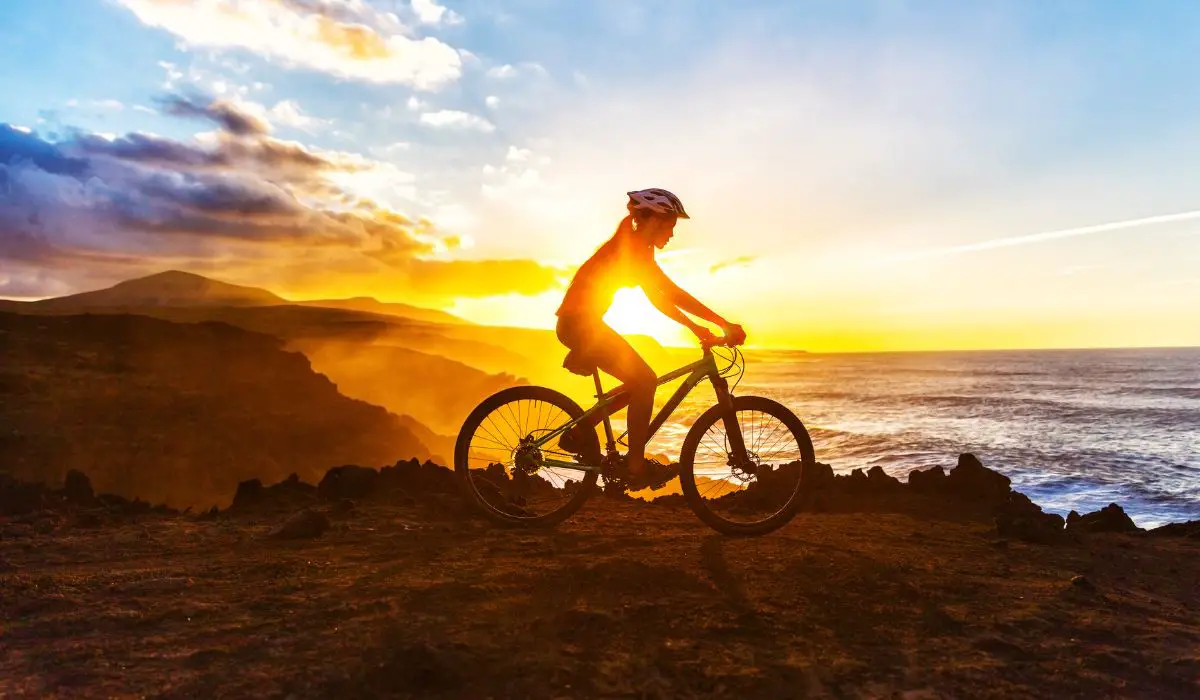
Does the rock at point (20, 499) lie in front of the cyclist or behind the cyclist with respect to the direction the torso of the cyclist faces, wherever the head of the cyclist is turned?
behind

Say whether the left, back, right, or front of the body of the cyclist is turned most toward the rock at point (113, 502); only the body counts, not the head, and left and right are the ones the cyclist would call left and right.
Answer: back

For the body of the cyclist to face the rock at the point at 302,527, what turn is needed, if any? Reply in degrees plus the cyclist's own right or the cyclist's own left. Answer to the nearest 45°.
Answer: approximately 180°

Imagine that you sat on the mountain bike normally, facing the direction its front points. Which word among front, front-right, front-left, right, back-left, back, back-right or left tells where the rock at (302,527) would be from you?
back

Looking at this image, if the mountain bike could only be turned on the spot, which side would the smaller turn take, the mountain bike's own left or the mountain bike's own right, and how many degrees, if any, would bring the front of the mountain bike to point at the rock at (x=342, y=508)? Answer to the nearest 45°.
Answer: approximately 180°

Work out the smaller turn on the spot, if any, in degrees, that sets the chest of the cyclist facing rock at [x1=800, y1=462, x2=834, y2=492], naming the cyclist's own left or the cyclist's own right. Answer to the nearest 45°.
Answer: approximately 45° to the cyclist's own left

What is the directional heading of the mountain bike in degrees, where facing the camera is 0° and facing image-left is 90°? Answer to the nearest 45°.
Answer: approximately 270°

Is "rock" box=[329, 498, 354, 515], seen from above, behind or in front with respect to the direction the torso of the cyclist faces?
behind

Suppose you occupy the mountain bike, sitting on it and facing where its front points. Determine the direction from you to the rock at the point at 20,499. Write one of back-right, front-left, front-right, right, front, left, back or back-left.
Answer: back

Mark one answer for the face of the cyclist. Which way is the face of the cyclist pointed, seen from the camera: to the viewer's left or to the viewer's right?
to the viewer's right

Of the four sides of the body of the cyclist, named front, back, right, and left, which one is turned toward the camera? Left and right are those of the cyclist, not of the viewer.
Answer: right
